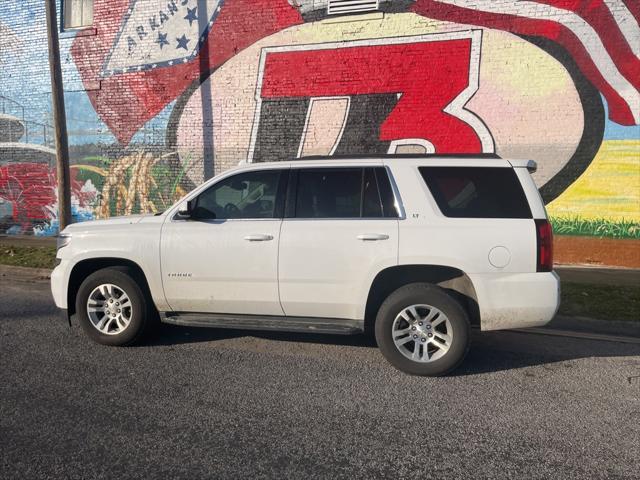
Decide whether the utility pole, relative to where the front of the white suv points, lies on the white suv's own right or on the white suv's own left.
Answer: on the white suv's own right

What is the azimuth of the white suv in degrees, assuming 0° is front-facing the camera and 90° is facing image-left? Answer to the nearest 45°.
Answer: approximately 90°
